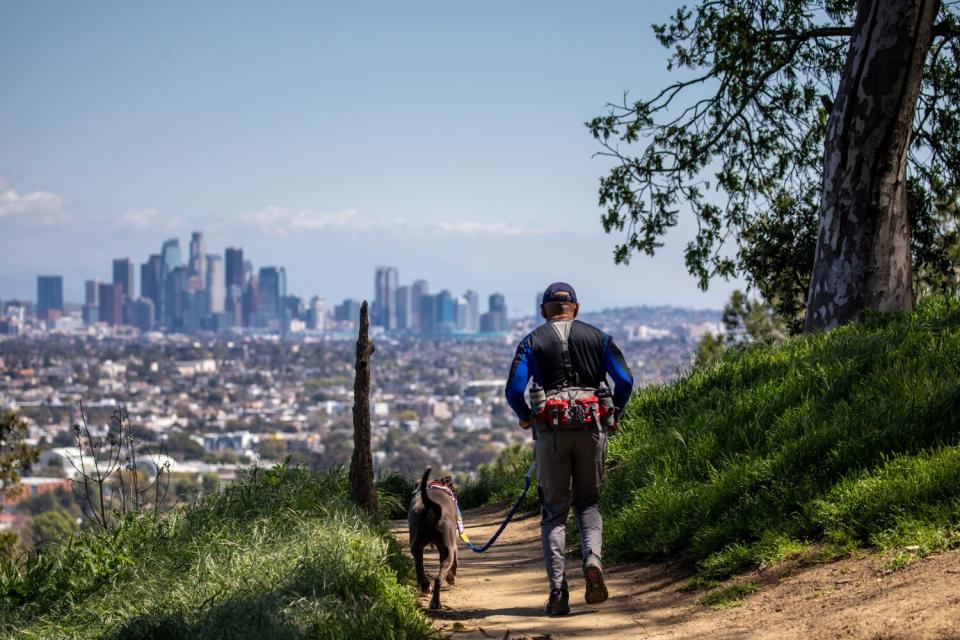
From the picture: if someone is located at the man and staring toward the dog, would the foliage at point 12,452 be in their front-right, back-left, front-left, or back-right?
front-right

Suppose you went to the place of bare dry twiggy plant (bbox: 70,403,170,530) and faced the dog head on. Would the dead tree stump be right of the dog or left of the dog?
left

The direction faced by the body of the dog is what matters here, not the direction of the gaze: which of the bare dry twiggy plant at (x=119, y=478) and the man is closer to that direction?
the bare dry twiggy plant

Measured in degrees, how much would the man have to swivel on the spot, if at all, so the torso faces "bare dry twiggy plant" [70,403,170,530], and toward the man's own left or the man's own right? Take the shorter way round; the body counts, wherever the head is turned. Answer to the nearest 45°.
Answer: approximately 45° to the man's own left

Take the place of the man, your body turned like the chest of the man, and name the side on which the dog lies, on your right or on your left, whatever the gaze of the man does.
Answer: on your left

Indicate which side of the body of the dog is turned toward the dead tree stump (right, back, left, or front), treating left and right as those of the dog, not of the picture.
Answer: front

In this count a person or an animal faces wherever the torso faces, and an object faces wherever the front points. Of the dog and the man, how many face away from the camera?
2

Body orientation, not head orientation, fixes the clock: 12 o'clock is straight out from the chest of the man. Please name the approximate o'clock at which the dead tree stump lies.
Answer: The dead tree stump is roughly at 11 o'clock from the man.

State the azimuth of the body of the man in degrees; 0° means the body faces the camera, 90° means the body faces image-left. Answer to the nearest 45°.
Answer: approximately 180°

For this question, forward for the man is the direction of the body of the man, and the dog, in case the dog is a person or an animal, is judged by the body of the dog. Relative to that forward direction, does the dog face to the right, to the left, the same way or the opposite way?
the same way

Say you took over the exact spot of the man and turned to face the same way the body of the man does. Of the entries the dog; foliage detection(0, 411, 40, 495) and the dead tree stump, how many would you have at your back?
0

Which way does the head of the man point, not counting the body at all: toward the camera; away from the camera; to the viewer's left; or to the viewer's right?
away from the camera

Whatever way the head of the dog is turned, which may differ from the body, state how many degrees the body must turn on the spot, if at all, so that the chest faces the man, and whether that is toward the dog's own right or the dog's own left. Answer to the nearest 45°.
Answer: approximately 135° to the dog's own right

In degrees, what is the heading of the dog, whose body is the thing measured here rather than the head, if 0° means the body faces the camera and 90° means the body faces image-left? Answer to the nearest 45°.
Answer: approximately 180°
